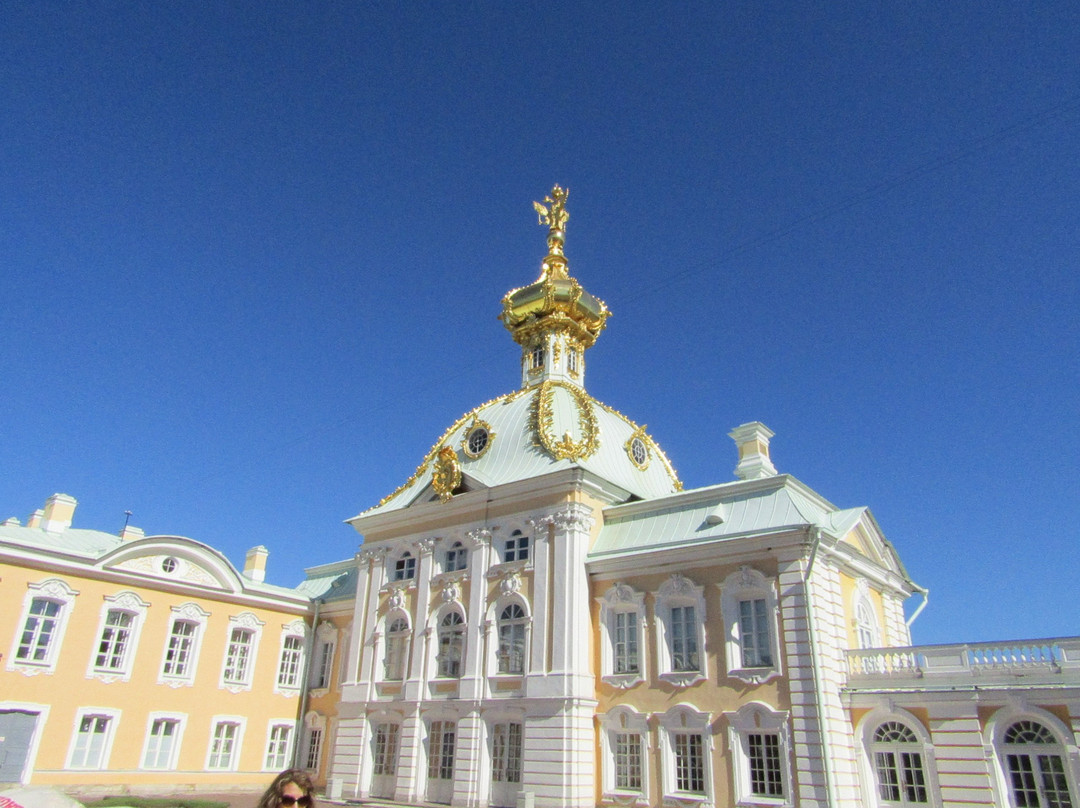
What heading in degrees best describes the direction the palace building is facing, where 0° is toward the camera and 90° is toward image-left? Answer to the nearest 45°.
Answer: approximately 45°
